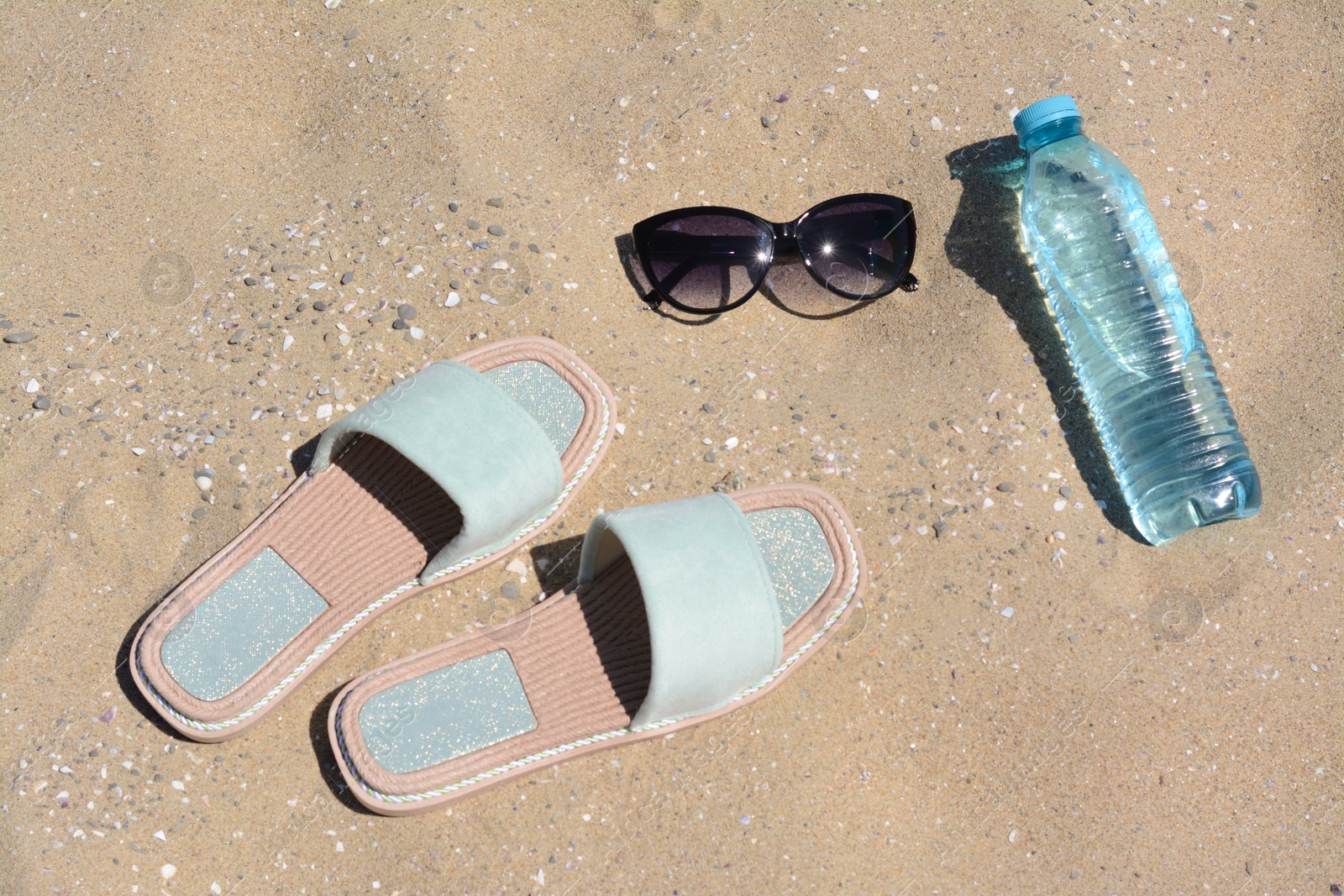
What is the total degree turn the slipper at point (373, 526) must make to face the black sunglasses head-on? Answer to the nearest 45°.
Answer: approximately 45° to its right

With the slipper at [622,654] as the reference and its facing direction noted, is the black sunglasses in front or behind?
in front

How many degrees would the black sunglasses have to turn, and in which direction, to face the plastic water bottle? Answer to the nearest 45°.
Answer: approximately 90° to its left

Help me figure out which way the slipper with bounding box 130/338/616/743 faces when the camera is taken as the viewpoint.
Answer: facing away from the viewer and to the right of the viewer

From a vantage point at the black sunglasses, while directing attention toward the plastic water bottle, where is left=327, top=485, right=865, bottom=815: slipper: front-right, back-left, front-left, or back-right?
back-right

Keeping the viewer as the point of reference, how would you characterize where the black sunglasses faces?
facing the viewer

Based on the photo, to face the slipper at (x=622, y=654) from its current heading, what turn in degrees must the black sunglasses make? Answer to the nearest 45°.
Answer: approximately 45° to its right

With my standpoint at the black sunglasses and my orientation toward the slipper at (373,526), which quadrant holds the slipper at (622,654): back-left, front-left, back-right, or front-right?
front-left

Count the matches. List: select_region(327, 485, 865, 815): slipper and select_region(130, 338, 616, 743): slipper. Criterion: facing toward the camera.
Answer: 0

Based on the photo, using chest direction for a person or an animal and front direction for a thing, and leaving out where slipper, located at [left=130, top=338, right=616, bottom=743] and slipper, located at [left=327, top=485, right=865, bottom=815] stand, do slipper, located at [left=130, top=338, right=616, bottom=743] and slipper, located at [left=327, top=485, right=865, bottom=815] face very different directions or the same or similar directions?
same or similar directions

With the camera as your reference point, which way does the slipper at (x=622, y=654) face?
facing away from the viewer and to the right of the viewer

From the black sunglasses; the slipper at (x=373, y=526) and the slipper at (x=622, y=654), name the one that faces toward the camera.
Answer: the black sunglasses

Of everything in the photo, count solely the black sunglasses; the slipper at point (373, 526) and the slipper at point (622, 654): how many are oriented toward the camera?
1

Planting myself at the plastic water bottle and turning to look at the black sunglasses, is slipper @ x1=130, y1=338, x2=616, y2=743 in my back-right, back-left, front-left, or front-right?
front-left
